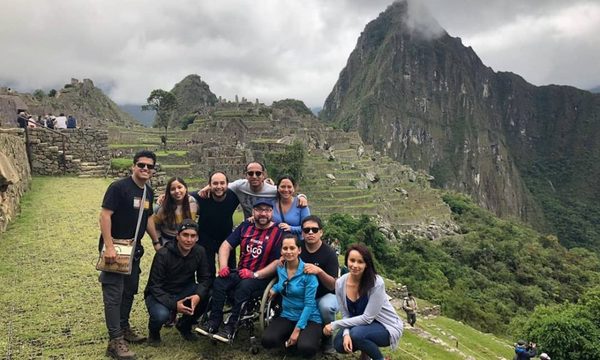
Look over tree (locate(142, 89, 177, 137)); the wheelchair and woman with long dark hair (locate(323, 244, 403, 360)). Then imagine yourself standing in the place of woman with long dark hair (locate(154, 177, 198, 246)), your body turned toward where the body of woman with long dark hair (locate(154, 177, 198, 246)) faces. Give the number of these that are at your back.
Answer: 1

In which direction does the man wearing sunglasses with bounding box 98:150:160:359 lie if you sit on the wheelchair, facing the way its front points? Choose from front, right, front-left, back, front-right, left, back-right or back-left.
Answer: front-right

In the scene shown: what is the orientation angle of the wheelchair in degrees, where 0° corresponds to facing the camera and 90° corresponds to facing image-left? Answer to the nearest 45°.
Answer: approximately 45°

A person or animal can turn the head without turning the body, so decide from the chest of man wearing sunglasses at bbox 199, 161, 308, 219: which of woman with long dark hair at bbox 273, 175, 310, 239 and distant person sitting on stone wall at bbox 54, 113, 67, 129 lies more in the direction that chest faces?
the woman with long dark hair

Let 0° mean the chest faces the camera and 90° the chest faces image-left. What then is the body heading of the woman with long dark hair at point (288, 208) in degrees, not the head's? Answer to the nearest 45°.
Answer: approximately 0°

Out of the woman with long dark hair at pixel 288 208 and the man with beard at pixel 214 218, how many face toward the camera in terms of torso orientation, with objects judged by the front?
2

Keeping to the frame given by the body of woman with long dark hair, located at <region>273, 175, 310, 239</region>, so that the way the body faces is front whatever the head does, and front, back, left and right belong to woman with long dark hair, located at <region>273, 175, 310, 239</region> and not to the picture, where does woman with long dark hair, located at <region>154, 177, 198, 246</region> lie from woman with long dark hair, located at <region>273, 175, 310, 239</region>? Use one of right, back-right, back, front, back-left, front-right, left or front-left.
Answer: right
